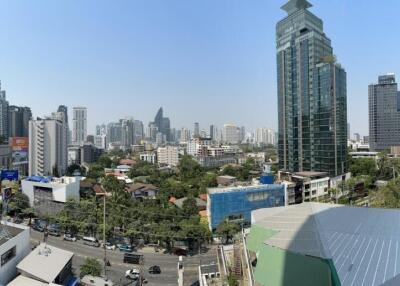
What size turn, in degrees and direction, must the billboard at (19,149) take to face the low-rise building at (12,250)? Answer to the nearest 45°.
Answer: approximately 45° to its right

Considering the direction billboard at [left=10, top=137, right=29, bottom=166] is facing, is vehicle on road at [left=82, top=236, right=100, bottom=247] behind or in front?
in front

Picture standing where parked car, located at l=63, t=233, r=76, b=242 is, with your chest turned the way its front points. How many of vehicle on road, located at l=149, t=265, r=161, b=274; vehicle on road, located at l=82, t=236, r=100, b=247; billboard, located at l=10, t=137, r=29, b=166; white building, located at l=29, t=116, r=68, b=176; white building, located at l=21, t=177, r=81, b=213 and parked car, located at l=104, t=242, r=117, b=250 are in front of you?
3

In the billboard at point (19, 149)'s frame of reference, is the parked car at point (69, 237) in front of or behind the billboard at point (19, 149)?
in front

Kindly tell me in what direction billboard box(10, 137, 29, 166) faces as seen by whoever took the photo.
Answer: facing the viewer and to the right of the viewer
